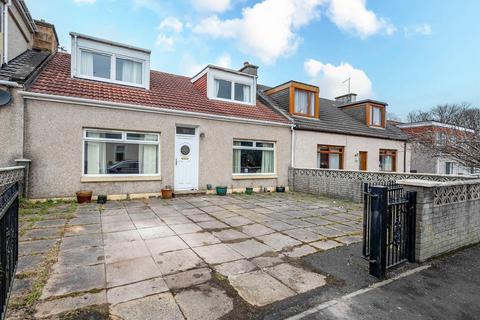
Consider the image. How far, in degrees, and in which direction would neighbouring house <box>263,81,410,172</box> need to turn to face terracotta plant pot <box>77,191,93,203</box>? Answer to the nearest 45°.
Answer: approximately 90° to its right

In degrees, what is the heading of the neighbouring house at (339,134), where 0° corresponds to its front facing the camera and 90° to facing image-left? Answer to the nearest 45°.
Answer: approximately 315°

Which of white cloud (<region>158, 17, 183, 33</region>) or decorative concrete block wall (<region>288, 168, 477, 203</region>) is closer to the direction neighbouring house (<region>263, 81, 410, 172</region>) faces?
the decorative concrete block wall

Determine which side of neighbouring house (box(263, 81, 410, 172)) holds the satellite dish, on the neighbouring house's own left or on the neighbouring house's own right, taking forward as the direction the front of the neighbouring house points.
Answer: on the neighbouring house's own right

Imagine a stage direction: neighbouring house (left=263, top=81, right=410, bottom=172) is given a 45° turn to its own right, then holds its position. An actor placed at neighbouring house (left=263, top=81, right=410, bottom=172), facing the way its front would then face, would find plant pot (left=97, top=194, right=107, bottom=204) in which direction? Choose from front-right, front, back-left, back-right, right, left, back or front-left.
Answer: front-right

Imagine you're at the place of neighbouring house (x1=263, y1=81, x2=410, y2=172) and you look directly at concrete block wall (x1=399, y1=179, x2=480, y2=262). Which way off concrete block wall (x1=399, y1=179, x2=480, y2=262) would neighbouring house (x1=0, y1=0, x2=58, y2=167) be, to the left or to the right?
right

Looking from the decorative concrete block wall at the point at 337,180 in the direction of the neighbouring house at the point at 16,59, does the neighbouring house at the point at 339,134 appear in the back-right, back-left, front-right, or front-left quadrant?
back-right

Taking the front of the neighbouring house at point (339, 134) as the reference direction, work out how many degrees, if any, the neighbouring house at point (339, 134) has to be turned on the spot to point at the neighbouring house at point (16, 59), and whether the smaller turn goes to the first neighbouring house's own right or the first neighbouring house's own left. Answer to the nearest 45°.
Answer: approximately 90° to the first neighbouring house's own right

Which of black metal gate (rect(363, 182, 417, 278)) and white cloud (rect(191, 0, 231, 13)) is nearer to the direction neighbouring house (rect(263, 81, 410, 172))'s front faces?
the black metal gate

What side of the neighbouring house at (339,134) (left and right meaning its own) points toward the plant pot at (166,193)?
right
